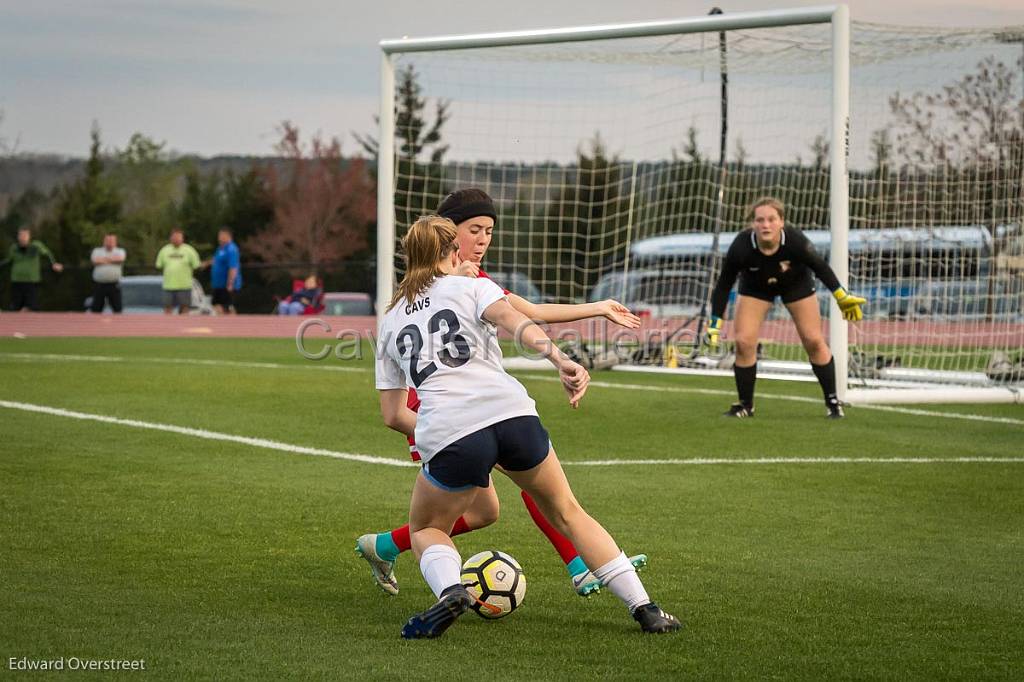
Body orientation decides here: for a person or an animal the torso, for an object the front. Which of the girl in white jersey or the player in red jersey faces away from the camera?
the girl in white jersey

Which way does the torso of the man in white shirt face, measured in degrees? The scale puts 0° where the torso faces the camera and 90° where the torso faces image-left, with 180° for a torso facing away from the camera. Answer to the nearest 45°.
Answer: approximately 0°

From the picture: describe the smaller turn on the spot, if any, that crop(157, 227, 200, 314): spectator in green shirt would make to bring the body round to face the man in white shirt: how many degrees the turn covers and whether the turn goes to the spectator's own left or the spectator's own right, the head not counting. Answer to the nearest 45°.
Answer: approximately 135° to the spectator's own right

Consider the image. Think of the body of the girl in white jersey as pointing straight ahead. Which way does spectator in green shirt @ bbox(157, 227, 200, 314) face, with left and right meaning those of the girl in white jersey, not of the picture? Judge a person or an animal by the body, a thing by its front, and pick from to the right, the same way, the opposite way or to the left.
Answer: the opposite way

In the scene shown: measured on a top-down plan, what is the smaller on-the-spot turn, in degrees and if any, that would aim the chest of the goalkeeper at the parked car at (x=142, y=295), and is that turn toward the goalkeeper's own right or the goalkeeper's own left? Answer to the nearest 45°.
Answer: approximately 135° to the goalkeeper's own right

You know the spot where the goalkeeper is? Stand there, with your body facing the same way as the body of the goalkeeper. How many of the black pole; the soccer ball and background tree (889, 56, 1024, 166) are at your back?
2

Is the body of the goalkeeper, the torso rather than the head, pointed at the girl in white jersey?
yes

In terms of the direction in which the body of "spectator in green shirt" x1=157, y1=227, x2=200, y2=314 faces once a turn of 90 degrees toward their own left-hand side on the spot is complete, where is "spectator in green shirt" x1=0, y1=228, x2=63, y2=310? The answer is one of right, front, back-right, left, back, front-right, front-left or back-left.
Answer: back-left

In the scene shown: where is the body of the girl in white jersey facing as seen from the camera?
away from the camera
